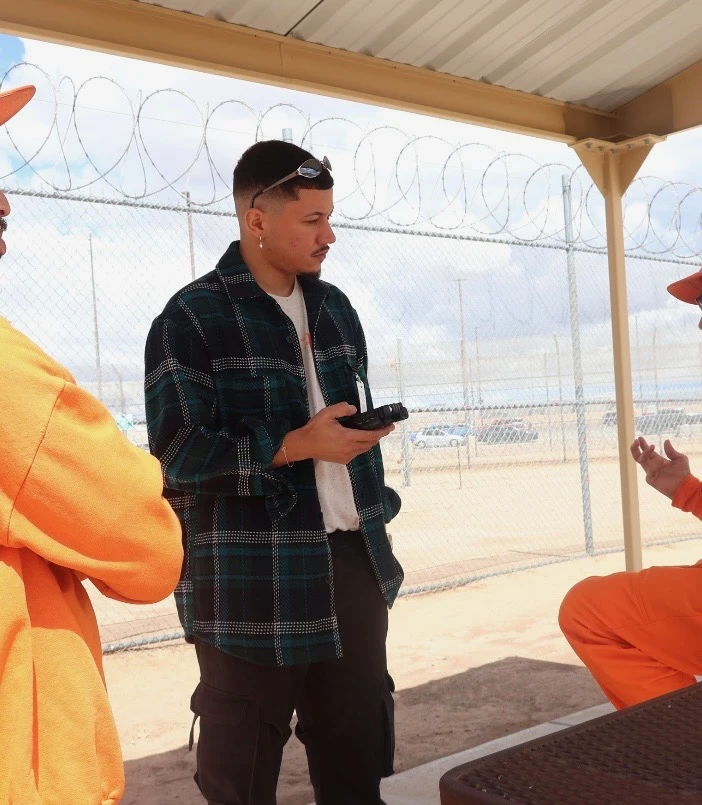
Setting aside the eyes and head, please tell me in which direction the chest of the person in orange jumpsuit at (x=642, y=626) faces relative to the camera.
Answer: to the viewer's left

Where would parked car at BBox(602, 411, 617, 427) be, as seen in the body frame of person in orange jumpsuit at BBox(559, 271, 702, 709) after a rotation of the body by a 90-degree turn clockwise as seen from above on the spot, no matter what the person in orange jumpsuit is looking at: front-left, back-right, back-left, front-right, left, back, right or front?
front

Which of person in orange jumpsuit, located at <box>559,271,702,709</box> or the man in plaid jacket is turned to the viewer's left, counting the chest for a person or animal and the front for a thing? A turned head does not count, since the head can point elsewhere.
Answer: the person in orange jumpsuit

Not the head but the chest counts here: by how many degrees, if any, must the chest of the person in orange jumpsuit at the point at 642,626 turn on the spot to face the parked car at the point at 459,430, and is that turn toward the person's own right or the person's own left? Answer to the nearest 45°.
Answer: approximately 90° to the person's own right

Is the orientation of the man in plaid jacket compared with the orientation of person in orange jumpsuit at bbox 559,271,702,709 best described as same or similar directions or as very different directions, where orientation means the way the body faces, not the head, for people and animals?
very different directions

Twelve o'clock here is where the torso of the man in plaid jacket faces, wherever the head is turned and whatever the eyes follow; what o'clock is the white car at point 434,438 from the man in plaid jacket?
The white car is roughly at 8 o'clock from the man in plaid jacket.

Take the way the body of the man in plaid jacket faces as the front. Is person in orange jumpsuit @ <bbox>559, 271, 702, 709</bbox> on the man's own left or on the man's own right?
on the man's own left

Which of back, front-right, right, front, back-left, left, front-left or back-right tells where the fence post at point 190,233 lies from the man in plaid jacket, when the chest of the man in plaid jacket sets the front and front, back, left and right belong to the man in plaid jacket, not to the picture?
back-left

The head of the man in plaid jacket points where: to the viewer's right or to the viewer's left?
to the viewer's right

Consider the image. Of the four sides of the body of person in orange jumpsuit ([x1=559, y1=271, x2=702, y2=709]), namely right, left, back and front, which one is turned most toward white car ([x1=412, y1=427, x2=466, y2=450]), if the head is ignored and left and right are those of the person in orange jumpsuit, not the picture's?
right

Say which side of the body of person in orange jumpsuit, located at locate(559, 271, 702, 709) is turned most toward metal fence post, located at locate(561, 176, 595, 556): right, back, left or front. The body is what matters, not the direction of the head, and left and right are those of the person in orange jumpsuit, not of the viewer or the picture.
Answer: right

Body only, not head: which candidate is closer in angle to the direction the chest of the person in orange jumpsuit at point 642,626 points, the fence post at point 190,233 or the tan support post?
the fence post
